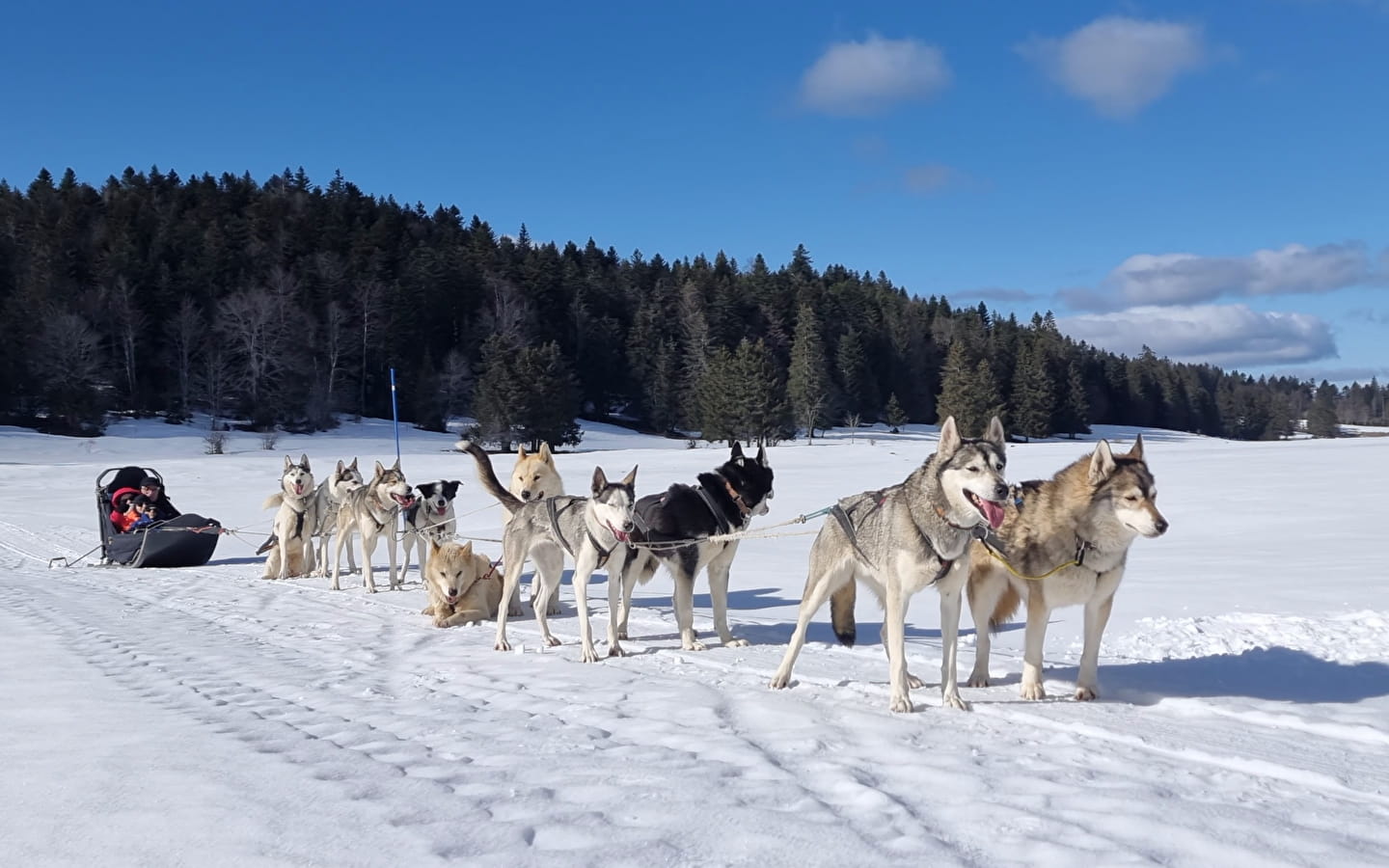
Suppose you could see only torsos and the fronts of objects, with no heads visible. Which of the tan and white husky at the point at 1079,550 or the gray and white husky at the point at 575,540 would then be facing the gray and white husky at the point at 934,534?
the gray and white husky at the point at 575,540

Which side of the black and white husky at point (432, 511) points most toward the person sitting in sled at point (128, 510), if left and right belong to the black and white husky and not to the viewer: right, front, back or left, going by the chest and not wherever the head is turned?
back

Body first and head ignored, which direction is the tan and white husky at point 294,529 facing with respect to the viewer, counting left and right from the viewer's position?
facing the viewer

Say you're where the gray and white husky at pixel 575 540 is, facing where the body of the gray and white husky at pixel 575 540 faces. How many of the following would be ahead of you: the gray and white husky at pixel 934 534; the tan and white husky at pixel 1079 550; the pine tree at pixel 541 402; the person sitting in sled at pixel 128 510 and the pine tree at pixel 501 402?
2

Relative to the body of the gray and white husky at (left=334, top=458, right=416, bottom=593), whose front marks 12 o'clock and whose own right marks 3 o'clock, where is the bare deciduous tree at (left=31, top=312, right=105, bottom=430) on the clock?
The bare deciduous tree is roughly at 7 o'clock from the gray and white husky.

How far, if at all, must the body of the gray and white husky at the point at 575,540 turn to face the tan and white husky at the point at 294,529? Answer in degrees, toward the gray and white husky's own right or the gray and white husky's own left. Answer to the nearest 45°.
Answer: approximately 180°

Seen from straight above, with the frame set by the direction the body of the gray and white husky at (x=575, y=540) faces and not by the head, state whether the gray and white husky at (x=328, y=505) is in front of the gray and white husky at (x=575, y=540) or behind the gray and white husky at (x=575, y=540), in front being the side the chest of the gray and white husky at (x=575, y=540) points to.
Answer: behind

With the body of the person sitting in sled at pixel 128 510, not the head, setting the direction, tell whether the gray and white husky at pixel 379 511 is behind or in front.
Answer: in front

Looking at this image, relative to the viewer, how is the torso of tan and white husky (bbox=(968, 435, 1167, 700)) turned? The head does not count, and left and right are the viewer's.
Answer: facing the viewer and to the right of the viewer

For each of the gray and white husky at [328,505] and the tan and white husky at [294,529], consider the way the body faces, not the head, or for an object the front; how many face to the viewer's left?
0

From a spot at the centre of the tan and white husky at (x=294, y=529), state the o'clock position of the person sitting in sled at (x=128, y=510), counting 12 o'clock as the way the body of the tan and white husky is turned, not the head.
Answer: The person sitting in sled is roughly at 5 o'clock from the tan and white husky.
